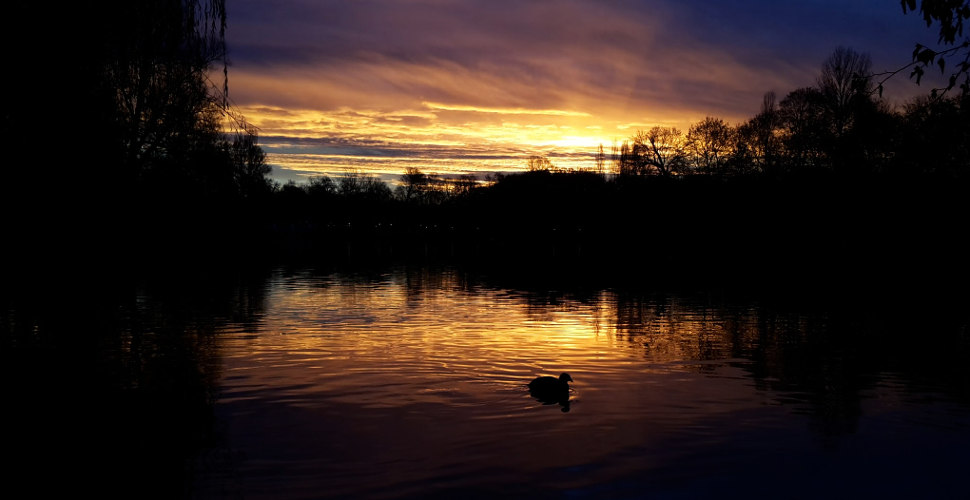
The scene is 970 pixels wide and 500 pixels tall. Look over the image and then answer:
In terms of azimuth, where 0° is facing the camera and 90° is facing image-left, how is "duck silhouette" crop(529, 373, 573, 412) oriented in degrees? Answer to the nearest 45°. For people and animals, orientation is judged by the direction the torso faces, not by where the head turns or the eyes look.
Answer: approximately 270°
